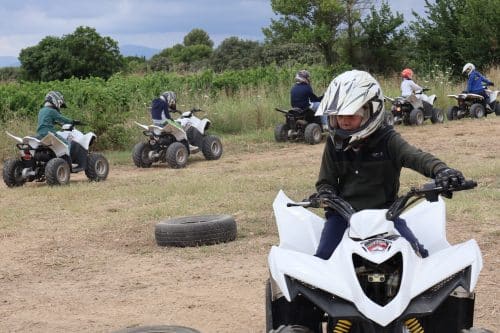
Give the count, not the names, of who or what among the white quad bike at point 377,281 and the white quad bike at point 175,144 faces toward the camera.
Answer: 1

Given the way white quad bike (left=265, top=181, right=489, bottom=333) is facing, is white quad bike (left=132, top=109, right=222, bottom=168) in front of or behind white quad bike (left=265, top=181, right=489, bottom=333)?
behind

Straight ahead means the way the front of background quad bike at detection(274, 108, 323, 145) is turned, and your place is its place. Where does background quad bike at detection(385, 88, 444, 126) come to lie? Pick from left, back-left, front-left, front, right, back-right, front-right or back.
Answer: front

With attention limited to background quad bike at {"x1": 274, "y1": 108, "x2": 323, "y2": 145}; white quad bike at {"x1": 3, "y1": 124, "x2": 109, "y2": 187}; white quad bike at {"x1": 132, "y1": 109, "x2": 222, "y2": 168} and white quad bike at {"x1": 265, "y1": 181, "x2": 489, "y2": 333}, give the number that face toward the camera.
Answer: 1

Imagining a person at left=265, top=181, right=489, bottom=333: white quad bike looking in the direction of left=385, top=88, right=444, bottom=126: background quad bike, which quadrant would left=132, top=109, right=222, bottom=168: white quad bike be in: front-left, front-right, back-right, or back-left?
front-left

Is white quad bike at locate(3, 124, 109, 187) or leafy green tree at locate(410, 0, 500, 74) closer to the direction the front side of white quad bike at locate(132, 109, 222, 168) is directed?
the leafy green tree

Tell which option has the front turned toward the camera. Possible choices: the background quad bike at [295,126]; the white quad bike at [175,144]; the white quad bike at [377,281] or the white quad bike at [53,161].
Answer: the white quad bike at [377,281]

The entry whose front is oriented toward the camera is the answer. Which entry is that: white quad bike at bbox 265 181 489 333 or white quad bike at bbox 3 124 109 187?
white quad bike at bbox 265 181 489 333

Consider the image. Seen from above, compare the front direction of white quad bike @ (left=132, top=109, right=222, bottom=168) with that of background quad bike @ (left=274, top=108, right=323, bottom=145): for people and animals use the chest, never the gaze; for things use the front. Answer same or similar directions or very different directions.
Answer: same or similar directions

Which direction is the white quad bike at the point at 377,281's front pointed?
toward the camera

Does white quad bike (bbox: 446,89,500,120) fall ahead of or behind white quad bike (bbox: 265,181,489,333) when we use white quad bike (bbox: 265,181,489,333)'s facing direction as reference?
behind

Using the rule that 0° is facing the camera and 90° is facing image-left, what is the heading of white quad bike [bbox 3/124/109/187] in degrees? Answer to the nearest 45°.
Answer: approximately 225°
